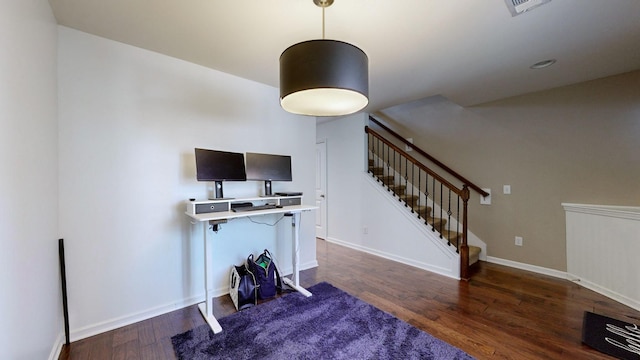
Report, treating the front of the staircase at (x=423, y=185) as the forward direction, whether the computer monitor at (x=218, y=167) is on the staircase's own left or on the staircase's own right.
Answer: on the staircase's own right

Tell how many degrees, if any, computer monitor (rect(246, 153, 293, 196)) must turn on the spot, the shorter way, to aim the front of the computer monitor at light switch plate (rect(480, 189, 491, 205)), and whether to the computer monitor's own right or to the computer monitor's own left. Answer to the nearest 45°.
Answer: approximately 90° to the computer monitor's own left

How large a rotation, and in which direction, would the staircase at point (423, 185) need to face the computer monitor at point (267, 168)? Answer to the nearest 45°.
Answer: approximately 90° to its right

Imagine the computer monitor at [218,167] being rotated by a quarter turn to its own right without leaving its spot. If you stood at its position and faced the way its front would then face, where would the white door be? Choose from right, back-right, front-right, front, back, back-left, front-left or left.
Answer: back

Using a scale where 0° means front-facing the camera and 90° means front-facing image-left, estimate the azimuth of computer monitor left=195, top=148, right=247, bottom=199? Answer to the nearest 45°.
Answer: approximately 315°

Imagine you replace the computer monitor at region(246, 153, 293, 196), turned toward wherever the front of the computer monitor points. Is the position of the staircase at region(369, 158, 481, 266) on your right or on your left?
on your left

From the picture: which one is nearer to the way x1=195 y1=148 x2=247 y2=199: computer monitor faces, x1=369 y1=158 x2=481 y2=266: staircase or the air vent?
the air vent

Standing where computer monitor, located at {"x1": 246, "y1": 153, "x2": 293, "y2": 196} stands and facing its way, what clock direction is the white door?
The white door is roughly at 7 o'clock from the computer monitor.

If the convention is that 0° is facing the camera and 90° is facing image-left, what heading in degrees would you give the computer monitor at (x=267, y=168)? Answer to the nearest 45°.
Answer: approximately 0°

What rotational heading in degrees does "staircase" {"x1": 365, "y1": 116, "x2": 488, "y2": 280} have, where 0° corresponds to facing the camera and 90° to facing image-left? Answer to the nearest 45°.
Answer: approximately 315°
